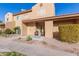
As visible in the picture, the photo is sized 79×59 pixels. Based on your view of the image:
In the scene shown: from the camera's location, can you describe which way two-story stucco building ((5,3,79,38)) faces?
facing the viewer and to the left of the viewer
